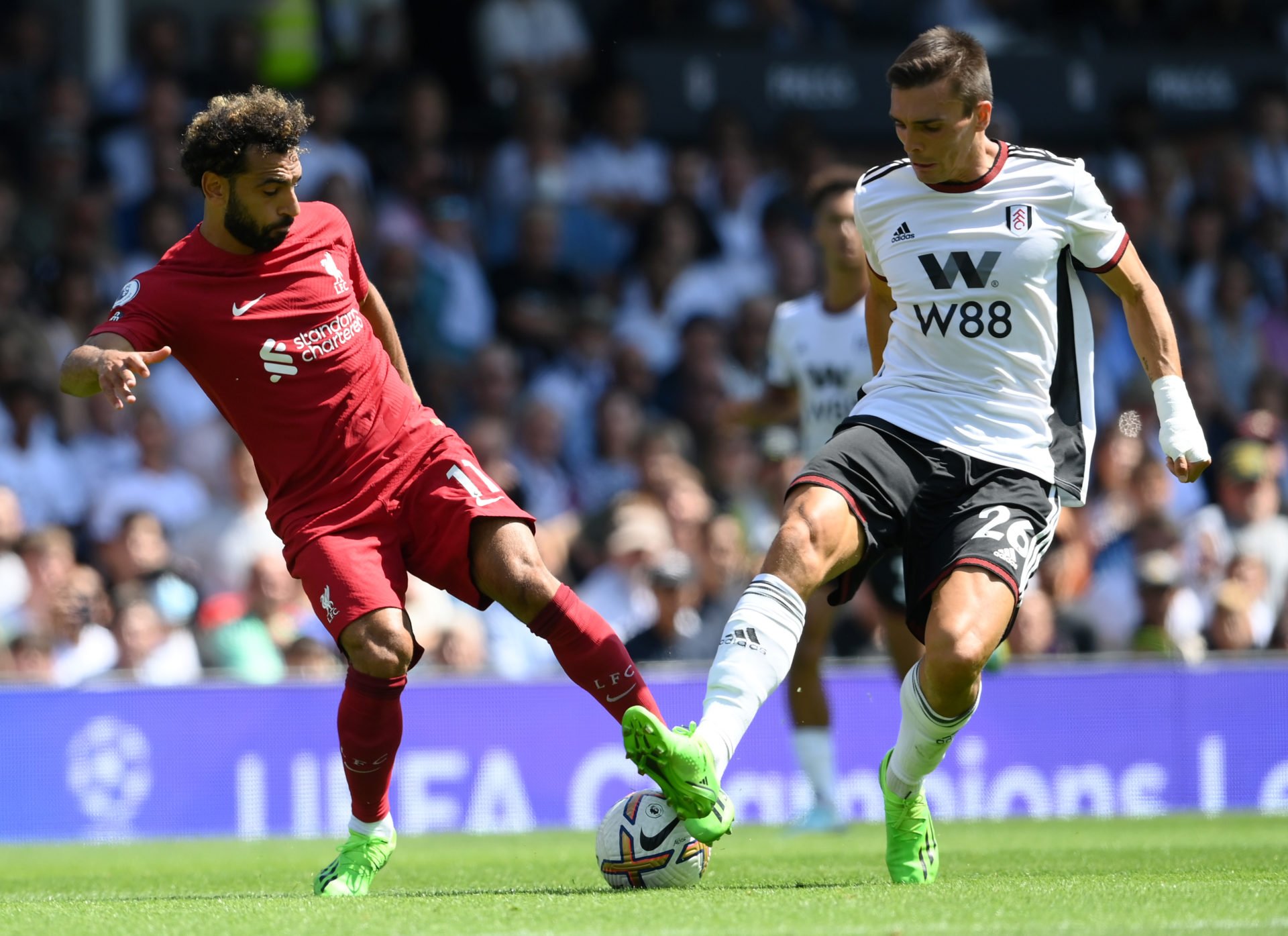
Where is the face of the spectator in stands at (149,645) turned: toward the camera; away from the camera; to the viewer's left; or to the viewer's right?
toward the camera

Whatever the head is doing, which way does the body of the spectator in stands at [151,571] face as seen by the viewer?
toward the camera

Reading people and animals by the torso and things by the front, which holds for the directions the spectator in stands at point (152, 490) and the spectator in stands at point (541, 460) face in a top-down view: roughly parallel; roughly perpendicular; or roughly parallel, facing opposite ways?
roughly parallel

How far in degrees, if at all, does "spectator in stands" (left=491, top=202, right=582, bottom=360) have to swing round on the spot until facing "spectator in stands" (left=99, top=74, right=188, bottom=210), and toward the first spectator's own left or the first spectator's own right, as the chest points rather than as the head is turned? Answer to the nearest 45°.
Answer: approximately 90° to the first spectator's own right

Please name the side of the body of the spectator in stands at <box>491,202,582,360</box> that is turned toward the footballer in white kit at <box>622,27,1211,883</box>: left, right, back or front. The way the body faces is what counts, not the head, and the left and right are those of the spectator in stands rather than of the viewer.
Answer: front

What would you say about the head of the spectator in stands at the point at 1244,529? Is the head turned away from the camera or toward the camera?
toward the camera

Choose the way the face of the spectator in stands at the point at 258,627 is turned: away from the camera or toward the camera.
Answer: toward the camera

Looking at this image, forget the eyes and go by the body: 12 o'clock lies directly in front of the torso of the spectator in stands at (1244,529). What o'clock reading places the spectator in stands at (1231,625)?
the spectator in stands at (1231,625) is roughly at 12 o'clock from the spectator in stands at (1244,529).

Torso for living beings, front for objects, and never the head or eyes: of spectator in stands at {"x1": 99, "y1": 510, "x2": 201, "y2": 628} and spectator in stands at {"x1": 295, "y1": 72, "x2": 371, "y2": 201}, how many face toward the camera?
2

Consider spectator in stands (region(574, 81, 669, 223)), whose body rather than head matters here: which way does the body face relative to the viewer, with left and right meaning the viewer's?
facing the viewer

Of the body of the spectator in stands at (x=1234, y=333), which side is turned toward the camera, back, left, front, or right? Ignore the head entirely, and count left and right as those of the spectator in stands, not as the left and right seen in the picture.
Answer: front

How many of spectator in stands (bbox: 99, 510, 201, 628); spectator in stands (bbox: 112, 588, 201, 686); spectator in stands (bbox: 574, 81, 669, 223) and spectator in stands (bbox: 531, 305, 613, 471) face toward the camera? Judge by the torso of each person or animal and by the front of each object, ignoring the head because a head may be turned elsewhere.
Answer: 4

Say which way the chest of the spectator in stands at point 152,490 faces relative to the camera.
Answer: toward the camera

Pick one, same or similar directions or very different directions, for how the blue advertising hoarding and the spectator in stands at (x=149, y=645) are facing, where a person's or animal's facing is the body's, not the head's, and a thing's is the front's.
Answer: same or similar directions
